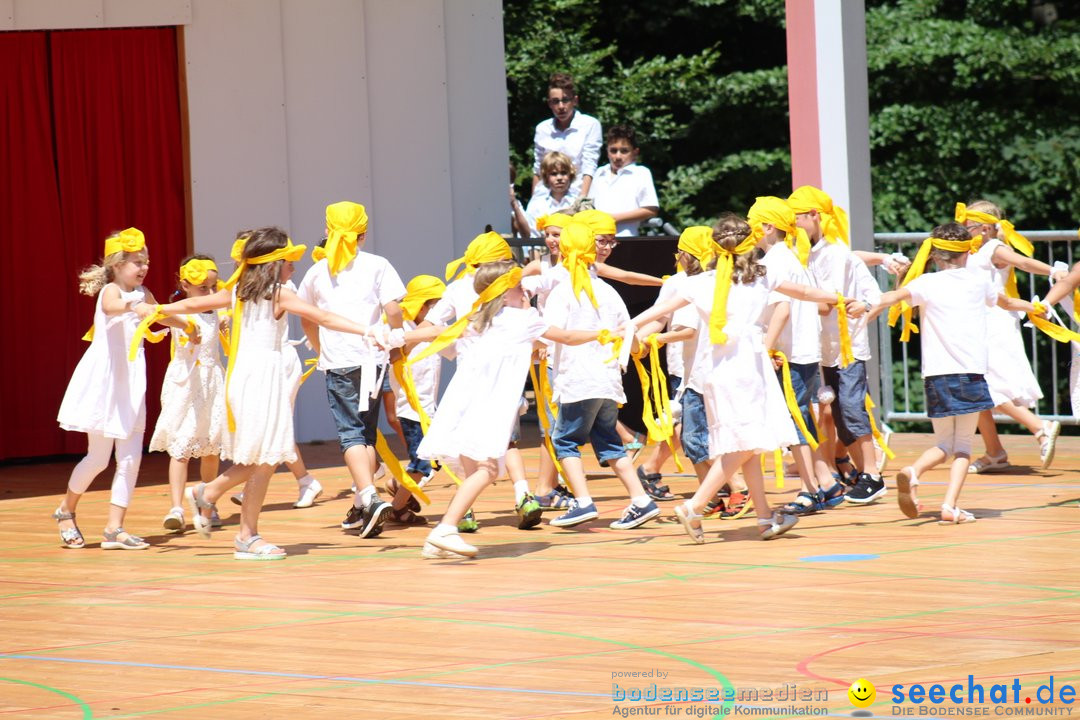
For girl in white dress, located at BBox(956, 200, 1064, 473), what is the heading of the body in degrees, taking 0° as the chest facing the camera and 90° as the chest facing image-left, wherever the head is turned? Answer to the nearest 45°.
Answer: approximately 90°

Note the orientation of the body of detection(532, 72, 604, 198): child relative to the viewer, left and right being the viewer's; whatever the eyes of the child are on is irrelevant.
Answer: facing the viewer

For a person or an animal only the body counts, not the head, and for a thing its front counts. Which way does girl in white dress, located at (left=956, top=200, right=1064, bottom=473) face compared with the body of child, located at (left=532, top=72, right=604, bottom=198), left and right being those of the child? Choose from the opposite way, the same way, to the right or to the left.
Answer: to the right

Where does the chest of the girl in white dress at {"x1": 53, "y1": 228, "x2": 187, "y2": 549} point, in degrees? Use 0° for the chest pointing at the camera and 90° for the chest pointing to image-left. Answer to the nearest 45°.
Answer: approximately 270°

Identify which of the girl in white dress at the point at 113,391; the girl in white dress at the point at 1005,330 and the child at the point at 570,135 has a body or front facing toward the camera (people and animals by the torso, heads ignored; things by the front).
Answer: the child

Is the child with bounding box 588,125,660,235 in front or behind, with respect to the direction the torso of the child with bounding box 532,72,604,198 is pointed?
in front

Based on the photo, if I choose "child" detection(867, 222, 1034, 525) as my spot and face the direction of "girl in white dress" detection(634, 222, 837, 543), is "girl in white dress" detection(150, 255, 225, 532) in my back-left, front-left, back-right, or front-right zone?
front-right

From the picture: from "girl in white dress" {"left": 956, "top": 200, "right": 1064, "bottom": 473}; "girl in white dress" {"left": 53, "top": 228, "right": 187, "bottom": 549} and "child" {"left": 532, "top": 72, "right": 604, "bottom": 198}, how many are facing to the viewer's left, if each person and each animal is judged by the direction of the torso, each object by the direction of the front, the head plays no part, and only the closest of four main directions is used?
1

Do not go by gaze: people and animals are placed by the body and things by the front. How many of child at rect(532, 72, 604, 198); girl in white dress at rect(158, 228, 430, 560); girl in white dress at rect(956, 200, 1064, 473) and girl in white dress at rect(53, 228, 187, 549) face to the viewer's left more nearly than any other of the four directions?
1

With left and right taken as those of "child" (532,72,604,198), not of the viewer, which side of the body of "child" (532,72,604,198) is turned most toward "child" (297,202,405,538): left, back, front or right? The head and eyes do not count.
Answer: front

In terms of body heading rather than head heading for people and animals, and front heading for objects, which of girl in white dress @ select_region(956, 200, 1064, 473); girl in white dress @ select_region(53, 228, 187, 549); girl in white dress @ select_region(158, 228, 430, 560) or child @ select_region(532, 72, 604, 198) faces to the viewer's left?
girl in white dress @ select_region(956, 200, 1064, 473)

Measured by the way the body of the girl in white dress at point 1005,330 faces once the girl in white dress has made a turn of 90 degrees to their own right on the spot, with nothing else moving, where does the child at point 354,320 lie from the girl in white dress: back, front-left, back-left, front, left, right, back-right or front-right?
back-left

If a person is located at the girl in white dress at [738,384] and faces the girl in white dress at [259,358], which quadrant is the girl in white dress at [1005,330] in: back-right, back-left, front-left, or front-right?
back-right
